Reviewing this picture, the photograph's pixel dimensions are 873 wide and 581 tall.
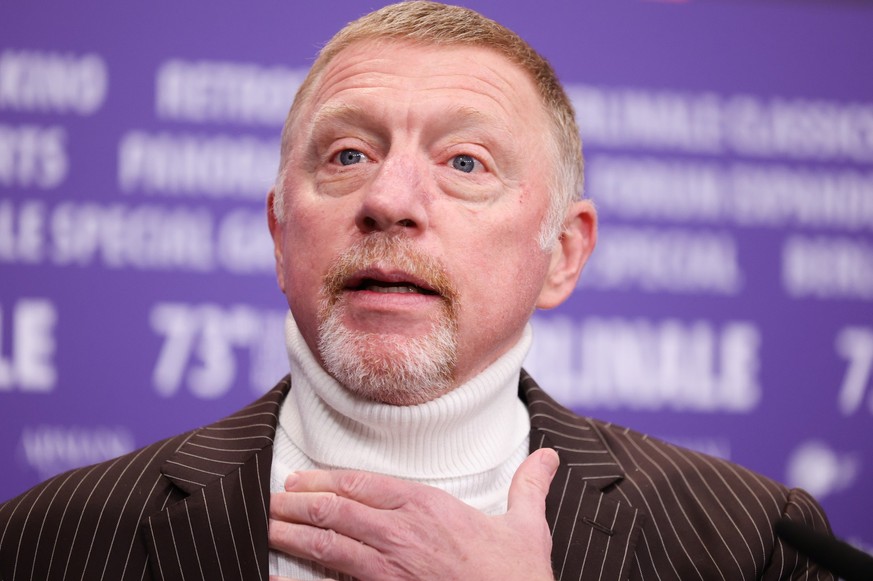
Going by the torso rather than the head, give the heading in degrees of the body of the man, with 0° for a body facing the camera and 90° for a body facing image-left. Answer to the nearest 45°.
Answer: approximately 0°
